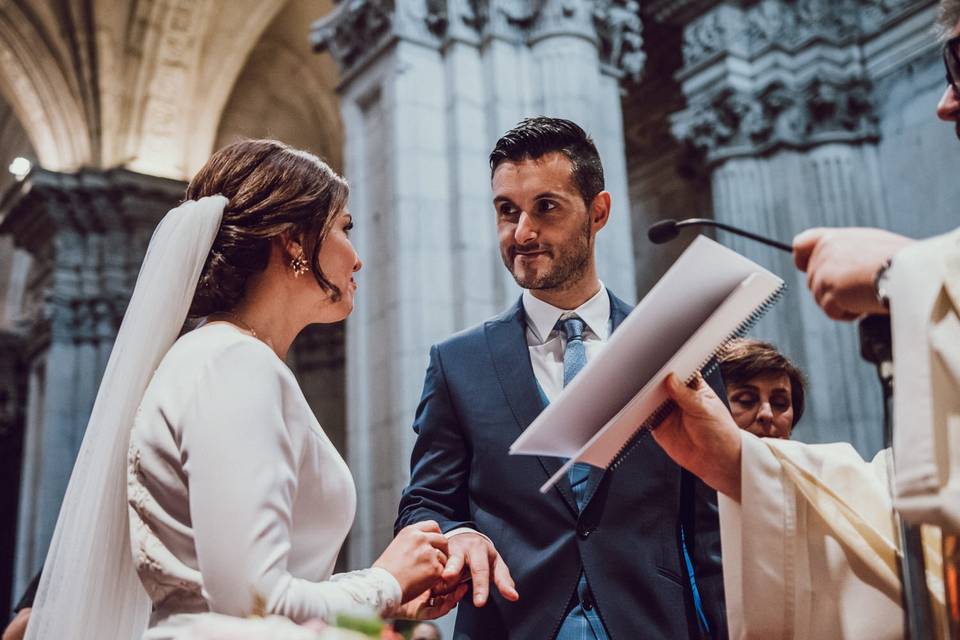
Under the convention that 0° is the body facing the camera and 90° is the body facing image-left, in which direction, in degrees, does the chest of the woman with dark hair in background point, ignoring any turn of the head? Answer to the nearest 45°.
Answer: approximately 0°

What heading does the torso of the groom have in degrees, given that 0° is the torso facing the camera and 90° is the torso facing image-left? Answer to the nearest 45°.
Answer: approximately 0°

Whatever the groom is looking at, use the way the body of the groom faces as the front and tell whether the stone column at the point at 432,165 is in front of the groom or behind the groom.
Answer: behind

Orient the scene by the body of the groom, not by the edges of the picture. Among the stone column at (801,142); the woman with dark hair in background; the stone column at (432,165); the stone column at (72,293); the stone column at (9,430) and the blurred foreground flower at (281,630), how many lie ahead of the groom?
1

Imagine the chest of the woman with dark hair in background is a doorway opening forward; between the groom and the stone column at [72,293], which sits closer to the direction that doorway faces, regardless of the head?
the groom

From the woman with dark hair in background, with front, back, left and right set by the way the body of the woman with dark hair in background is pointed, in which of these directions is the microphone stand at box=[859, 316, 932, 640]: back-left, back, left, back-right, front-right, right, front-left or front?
front

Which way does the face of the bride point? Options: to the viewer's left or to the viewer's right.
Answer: to the viewer's right

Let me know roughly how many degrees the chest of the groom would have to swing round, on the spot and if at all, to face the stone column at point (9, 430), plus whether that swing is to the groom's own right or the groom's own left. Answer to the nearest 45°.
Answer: approximately 135° to the groom's own right

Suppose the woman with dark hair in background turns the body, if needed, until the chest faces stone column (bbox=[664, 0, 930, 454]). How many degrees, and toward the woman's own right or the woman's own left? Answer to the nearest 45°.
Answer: approximately 180°

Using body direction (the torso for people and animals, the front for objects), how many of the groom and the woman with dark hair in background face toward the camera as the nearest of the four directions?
2

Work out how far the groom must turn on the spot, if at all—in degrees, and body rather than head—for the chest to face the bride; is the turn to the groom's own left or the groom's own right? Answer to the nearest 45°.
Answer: approximately 45° to the groom's own right

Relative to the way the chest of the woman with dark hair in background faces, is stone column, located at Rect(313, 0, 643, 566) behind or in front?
behind

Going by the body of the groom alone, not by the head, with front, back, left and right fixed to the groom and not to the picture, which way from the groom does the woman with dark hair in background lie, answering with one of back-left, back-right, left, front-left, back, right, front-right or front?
back-left
